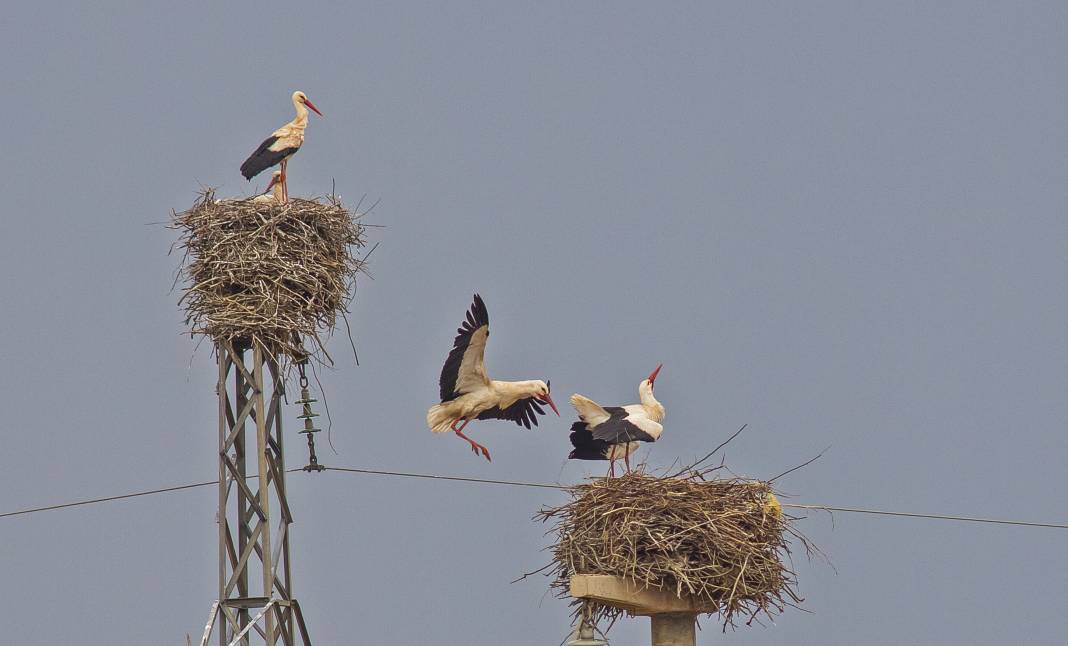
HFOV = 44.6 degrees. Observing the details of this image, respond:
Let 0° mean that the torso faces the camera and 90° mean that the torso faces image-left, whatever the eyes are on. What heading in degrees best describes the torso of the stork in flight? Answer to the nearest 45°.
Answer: approximately 270°

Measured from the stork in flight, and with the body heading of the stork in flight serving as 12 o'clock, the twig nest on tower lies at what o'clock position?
The twig nest on tower is roughly at 5 o'clock from the stork in flight.

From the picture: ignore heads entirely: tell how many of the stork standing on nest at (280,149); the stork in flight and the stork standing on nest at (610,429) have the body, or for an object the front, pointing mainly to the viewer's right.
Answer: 3

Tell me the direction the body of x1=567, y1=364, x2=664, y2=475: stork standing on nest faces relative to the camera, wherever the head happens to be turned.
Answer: to the viewer's right

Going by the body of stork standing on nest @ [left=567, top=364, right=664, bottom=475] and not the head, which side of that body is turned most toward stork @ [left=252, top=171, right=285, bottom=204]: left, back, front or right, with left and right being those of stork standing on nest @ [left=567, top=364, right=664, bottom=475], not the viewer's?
back

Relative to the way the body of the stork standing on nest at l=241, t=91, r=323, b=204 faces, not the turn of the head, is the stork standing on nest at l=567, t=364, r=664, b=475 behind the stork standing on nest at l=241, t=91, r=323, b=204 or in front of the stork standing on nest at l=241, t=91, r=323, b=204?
in front

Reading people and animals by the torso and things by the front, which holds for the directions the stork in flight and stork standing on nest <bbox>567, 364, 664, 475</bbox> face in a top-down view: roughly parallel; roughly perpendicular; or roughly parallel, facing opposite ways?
roughly parallel

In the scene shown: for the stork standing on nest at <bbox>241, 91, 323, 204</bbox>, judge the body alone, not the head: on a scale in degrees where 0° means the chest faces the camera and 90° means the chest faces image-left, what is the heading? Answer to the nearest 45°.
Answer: approximately 270°

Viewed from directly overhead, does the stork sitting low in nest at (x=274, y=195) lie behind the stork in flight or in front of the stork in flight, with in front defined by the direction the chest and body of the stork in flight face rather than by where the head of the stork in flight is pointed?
behind

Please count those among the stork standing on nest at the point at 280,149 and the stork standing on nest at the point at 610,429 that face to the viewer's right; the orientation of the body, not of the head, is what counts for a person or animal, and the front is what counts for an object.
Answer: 2

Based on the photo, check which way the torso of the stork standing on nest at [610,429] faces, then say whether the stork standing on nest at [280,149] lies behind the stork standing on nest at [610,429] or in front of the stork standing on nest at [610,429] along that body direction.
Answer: behind
